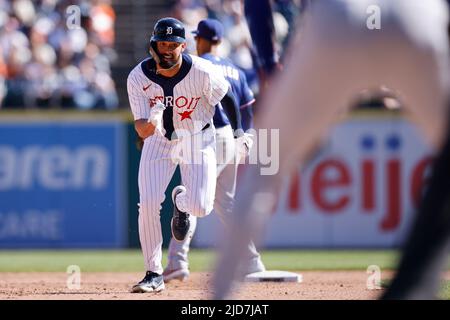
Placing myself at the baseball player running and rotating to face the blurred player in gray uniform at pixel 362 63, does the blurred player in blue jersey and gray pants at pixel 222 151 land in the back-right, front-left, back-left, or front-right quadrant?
back-left

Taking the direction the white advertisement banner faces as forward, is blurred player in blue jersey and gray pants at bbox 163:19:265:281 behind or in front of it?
in front

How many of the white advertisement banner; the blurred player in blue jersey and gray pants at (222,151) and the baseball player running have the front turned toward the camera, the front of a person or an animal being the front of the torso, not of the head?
2

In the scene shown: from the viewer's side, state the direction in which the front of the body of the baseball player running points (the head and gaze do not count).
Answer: toward the camera

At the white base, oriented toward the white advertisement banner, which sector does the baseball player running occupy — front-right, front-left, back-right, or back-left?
back-left

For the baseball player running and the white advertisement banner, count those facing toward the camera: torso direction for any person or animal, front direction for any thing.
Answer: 2

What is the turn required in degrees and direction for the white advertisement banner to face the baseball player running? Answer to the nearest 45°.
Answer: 0° — it already faces them

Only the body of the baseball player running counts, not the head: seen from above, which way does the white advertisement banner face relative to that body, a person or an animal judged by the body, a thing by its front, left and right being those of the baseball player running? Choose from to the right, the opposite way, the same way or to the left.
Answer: the same way

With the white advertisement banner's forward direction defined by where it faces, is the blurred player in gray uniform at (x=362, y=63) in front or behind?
in front

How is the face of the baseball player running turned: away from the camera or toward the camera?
toward the camera

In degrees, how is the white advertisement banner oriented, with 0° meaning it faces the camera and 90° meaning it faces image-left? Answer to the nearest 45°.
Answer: approximately 0°
